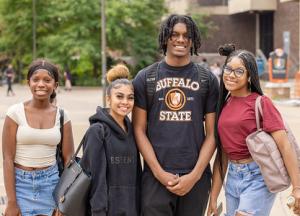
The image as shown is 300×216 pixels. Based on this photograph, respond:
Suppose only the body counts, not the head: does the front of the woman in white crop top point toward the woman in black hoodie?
no

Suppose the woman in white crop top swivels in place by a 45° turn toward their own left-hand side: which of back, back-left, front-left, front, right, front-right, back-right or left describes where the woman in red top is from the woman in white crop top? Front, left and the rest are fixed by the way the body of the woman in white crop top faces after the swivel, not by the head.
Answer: front-left

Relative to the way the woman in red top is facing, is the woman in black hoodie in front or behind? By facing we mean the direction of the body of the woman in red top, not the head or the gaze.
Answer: in front

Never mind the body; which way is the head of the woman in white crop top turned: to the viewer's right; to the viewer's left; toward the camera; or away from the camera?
toward the camera

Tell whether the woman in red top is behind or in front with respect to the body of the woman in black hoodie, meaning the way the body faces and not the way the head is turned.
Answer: in front

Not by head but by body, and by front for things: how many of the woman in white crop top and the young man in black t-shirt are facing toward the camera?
2

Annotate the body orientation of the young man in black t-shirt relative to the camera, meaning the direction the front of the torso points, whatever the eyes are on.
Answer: toward the camera

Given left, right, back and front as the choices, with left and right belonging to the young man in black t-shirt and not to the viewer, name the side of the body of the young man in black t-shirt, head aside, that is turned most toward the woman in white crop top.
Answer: right

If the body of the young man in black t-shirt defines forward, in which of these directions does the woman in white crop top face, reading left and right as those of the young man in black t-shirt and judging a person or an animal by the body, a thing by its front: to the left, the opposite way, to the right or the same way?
the same way

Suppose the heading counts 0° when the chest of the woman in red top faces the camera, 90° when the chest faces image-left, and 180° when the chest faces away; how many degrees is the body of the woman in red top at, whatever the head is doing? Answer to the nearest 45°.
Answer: approximately 45°

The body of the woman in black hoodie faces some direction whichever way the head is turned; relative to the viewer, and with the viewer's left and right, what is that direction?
facing the viewer and to the right of the viewer
